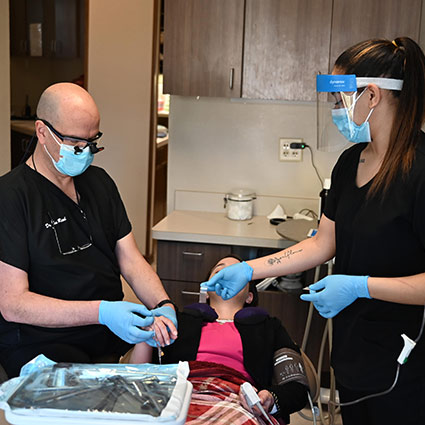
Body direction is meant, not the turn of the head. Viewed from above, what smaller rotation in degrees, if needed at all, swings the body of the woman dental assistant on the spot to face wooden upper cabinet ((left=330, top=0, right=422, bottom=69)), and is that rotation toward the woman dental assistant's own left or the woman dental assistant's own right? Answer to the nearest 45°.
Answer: approximately 135° to the woman dental assistant's own right

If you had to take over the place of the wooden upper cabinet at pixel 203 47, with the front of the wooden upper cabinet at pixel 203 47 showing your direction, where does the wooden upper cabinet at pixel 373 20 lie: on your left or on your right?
on your left

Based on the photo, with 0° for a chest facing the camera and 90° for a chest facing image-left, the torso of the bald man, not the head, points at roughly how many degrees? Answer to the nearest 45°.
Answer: approximately 315°

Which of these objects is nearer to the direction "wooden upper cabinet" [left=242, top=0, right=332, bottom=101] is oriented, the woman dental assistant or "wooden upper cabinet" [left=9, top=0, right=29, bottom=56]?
the woman dental assistant

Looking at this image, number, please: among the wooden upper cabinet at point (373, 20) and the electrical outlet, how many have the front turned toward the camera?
2

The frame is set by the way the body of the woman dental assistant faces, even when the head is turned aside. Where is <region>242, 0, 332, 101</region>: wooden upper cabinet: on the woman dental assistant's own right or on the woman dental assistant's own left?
on the woman dental assistant's own right
